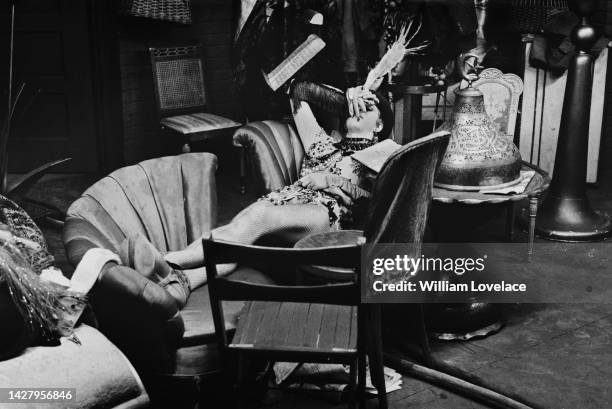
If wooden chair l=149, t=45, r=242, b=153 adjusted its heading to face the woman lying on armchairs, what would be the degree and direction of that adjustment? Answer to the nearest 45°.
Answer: approximately 45° to its right

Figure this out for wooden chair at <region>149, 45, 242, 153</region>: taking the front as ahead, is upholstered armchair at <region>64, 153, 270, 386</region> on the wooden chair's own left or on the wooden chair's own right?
on the wooden chair's own right

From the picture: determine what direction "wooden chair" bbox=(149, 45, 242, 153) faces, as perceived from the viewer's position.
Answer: facing the viewer and to the right of the viewer

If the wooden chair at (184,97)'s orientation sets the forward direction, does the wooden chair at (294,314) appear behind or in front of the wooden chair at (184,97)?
in front

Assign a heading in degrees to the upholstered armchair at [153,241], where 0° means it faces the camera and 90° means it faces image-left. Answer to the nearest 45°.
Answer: approximately 315°

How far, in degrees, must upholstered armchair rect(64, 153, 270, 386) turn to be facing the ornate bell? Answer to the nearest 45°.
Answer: approximately 45° to its left

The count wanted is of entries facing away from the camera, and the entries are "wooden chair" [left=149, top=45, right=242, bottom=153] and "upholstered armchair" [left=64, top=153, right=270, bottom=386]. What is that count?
0

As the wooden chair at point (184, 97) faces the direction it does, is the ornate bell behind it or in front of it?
in front
